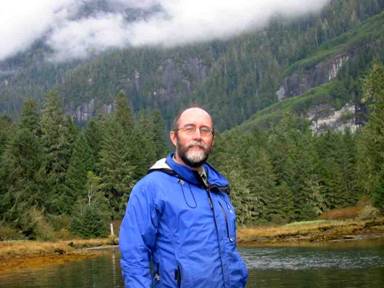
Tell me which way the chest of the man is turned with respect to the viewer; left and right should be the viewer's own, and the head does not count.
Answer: facing the viewer and to the right of the viewer
